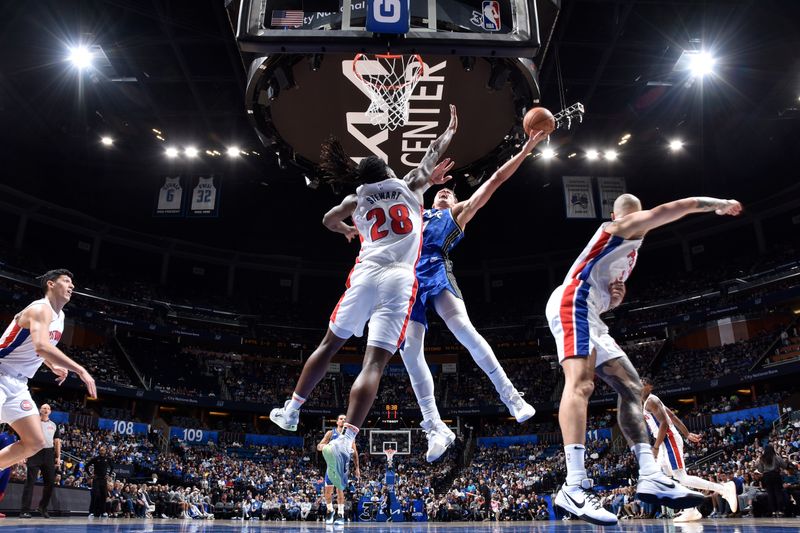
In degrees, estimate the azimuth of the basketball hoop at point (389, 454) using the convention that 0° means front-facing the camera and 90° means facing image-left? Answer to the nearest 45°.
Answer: approximately 0°

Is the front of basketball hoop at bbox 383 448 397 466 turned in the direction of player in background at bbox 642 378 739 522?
yes

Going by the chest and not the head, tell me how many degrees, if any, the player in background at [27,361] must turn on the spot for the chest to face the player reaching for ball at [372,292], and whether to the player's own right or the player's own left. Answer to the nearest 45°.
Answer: approximately 45° to the player's own right

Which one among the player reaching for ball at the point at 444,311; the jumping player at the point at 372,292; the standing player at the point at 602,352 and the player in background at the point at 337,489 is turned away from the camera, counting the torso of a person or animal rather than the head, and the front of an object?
the jumping player at the point at 372,292

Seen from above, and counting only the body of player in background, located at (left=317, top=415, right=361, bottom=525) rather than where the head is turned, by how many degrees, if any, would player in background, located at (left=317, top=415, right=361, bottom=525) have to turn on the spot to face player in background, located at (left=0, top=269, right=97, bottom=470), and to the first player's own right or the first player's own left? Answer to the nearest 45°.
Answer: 0° — they already face them

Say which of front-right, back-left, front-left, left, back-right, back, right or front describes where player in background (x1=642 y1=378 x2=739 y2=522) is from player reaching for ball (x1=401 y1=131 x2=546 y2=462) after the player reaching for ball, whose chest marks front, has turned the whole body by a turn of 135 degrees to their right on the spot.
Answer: front-right

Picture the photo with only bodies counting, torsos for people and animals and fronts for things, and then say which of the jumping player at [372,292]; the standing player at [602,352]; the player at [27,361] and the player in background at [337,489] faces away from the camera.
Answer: the jumping player at [372,292]

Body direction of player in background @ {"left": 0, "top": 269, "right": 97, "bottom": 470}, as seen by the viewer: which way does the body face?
to the viewer's right
